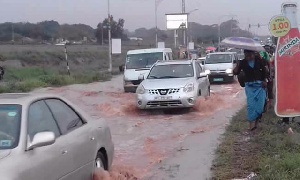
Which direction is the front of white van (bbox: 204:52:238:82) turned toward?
toward the camera

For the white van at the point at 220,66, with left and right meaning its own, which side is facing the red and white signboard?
front

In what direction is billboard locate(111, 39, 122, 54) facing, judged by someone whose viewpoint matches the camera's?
facing the viewer

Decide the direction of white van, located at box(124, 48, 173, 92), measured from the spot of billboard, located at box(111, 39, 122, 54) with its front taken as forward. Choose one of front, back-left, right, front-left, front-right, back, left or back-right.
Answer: front

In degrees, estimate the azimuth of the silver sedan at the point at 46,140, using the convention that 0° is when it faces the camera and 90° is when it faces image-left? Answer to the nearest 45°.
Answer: approximately 45°

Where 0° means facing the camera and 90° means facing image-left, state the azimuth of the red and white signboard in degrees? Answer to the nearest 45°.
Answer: approximately 0°

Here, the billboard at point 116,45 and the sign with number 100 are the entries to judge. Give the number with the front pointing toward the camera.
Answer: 2

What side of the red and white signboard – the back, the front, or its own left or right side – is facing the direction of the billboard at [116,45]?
back

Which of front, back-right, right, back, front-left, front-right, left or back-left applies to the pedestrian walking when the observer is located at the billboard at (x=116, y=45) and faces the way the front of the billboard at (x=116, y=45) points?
front

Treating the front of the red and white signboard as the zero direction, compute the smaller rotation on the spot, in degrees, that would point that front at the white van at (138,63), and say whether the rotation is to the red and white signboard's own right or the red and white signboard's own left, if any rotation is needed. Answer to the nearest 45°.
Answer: approximately 135° to the red and white signboard's own right

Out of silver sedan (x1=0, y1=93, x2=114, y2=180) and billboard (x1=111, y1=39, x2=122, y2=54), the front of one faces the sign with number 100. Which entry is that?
the billboard

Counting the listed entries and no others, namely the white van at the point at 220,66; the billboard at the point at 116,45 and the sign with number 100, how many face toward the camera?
3
